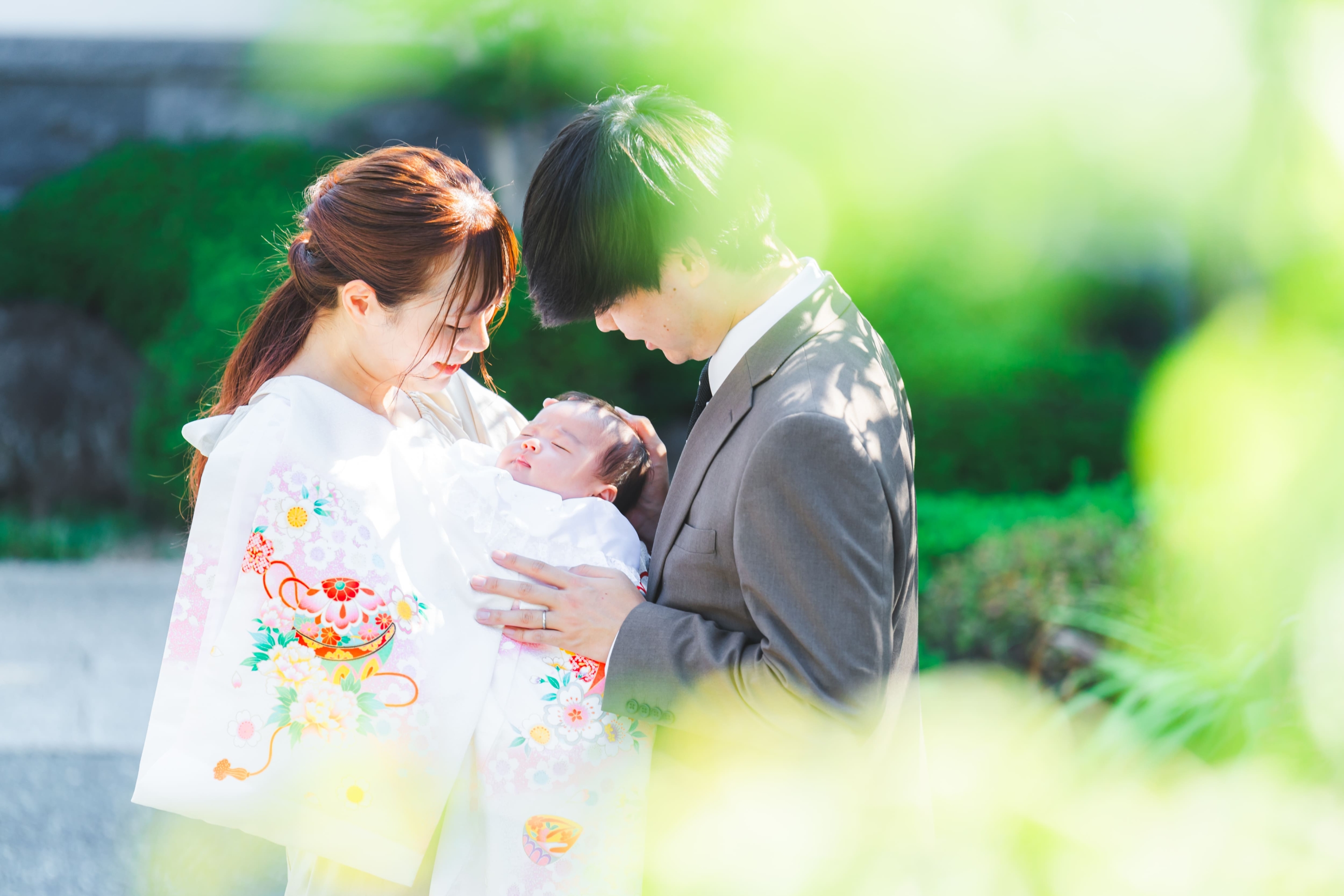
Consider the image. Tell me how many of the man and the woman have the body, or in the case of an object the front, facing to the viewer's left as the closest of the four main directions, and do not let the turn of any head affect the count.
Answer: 1

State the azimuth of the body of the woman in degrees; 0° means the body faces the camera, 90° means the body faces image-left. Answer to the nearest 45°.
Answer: approximately 270°

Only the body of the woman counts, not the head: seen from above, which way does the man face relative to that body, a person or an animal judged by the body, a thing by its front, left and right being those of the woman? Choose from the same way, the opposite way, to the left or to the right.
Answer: the opposite way

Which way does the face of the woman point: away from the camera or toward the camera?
toward the camera

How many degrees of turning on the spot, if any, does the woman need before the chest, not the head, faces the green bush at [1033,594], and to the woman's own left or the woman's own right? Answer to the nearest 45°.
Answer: approximately 45° to the woman's own left

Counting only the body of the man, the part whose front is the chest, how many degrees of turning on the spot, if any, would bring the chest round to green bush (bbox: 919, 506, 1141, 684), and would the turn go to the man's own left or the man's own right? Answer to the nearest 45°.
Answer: approximately 135° to the man's own right

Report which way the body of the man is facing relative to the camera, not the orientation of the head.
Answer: to the viewer's left
